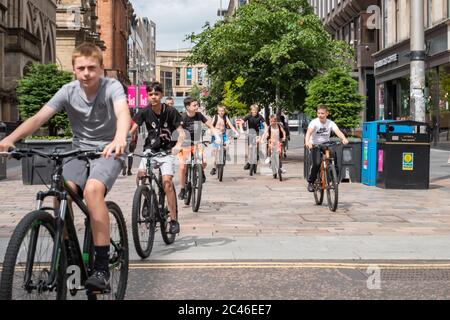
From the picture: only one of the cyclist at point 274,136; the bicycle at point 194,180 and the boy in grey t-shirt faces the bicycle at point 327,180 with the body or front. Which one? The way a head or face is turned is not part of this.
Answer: the cyclist

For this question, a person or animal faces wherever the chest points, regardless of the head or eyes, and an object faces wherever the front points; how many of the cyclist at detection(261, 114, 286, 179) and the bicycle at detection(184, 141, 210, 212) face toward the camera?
2

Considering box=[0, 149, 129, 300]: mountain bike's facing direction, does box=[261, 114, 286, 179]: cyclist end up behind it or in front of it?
behind

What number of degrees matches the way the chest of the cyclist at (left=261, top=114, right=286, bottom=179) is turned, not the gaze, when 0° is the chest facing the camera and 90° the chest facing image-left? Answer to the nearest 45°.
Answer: approximately 0°

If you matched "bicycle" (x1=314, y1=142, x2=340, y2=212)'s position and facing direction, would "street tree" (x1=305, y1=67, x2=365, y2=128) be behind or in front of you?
behind

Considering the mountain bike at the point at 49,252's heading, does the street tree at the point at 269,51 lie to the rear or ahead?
to the rear

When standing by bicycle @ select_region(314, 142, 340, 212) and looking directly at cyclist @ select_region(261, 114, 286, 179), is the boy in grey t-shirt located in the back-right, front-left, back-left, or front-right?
back-left

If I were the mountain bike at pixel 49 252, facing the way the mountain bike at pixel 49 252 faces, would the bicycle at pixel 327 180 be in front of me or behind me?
behind

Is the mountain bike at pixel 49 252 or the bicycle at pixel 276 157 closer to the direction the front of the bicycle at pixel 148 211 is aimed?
the mountain bike

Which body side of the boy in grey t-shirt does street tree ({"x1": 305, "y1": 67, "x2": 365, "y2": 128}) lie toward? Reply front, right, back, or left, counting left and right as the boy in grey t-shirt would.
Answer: back

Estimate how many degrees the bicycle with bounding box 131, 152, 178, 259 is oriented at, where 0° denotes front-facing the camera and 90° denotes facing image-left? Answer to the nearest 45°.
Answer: approximately 45°
